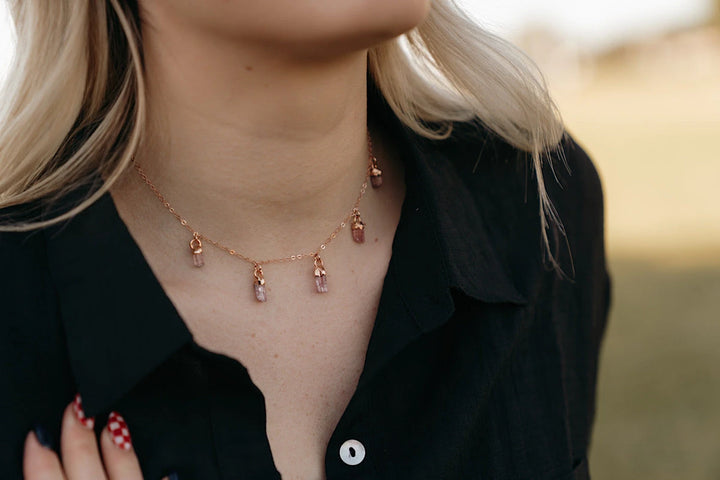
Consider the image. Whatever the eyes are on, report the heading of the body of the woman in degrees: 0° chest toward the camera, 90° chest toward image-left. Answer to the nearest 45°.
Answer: approximately 315°
